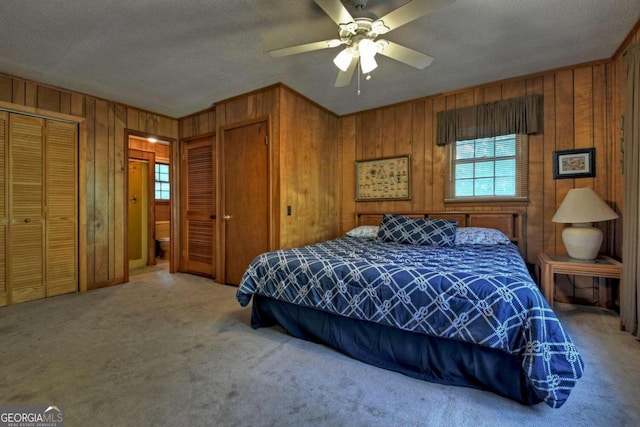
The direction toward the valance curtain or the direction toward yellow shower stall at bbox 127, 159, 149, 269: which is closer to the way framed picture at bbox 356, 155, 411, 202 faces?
the yellow shower stall

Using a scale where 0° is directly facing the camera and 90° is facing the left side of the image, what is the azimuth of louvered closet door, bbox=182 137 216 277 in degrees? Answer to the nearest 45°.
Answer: approximately 45°

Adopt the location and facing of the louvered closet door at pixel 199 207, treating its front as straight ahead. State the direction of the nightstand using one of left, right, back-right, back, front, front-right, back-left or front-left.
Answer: left

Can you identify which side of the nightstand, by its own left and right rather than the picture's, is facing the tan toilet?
right

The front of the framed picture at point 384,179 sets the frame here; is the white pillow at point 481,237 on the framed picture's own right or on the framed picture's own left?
on the framed picture's own left

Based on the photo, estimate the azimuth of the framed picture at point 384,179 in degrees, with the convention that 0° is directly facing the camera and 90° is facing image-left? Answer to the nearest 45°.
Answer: approximately 45°

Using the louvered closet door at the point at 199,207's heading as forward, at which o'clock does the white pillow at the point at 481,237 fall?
The white pillow is roughly at 9 o'clock from the louvered closet door.

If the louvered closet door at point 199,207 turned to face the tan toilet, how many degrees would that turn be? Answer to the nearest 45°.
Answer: approximately 135° to its right

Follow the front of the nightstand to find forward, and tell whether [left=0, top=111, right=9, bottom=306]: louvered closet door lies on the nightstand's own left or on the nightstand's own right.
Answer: on the nightstand's own right

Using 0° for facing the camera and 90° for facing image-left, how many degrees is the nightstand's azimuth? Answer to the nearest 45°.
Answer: approximately 0°

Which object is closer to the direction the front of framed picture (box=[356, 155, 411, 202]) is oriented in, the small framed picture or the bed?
the bed

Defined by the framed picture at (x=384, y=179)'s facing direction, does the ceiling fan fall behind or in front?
in front

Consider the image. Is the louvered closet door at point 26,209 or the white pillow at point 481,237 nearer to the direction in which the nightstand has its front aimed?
the louvered closet door
